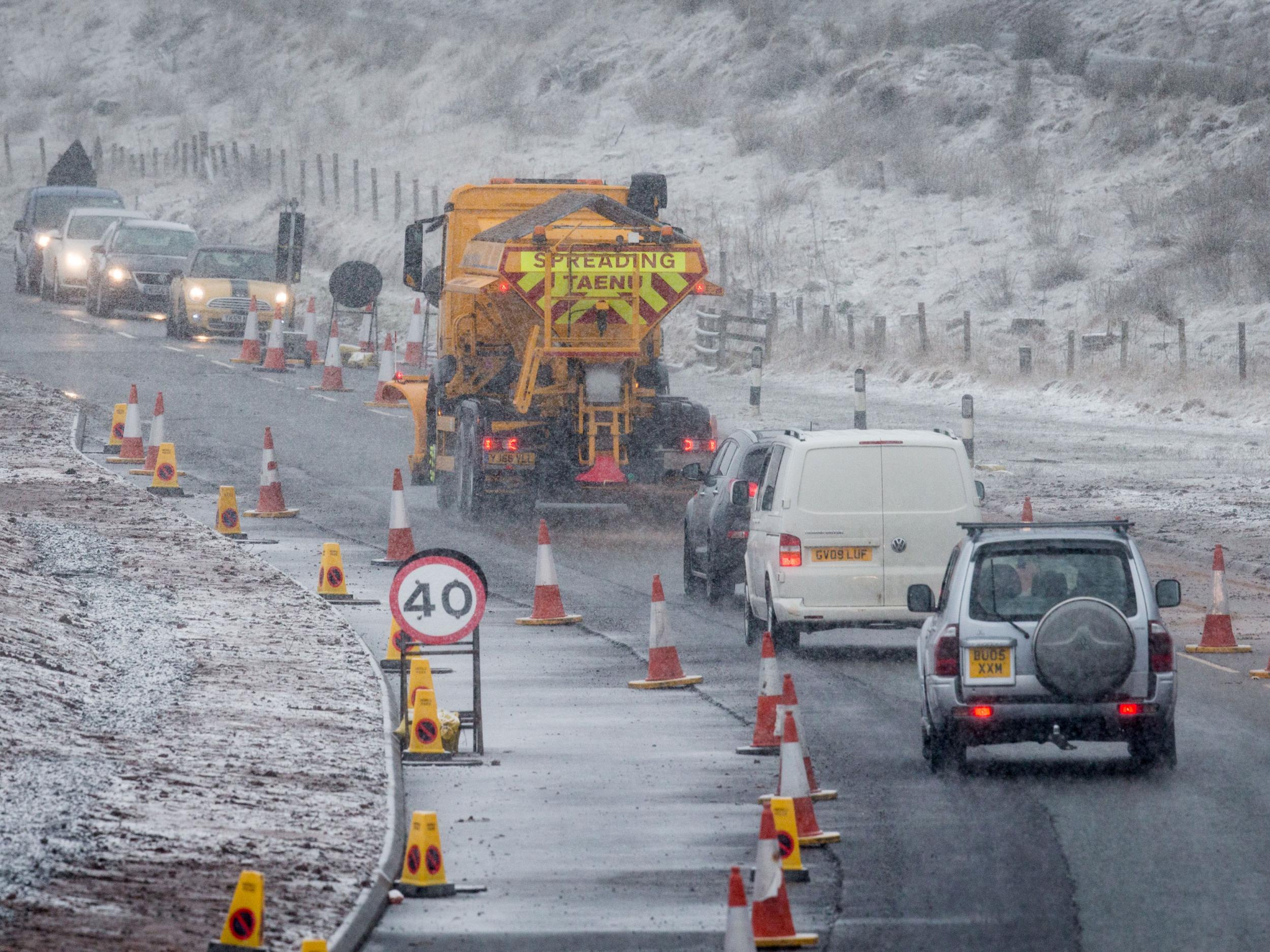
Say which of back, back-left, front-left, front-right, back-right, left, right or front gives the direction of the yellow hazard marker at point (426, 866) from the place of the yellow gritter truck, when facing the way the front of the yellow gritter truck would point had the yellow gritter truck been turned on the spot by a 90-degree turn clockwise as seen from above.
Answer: right

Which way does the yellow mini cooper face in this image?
toward the camera

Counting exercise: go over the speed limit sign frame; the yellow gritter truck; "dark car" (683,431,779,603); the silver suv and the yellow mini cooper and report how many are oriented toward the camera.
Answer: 2

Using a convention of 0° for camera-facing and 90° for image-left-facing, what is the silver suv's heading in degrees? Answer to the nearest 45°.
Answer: approximately 180°

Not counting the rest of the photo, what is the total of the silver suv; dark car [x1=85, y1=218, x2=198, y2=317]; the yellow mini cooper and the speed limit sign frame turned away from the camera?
1

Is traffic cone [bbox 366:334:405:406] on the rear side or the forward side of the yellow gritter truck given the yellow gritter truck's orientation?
on the forward side

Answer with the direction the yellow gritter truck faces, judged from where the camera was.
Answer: facing away from the viewer

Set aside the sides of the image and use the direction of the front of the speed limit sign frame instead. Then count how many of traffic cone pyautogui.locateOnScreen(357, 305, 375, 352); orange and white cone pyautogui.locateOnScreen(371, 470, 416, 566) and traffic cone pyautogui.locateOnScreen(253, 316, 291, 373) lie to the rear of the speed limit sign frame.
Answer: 3

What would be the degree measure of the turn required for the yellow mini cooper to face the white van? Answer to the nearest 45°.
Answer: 0° — it already faces it

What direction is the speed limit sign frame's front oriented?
toward the camera

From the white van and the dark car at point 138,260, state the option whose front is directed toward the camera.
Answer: the dark car

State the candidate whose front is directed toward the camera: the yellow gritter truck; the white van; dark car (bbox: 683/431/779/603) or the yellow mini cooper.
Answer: the yellow mini cooper

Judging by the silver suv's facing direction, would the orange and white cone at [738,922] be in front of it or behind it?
behind

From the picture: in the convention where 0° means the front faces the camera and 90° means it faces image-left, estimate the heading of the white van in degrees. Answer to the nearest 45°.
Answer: approximately 180°

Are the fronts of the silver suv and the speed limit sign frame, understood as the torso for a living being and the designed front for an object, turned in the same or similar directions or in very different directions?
very different directions

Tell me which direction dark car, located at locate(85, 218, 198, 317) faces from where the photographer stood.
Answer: facing the viewer

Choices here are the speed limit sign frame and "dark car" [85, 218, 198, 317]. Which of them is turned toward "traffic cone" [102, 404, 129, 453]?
the dark car

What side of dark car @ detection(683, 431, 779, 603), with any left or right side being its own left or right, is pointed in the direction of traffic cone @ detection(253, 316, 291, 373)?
front

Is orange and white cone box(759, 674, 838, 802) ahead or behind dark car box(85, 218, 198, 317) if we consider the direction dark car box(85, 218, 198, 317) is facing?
ahead
